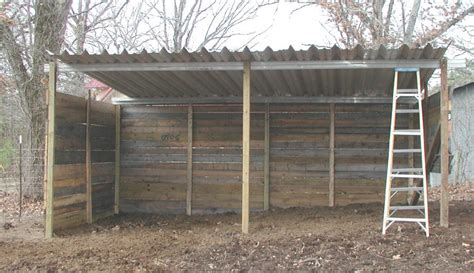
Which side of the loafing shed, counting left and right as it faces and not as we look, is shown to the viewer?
front

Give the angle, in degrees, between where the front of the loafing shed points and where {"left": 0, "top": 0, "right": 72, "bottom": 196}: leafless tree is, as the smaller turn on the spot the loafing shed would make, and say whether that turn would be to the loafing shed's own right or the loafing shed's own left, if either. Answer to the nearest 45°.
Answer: approximately 90° to the loafing shed's own right

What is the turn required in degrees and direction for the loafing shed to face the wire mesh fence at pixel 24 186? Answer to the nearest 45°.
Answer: approximately 90° to its right
